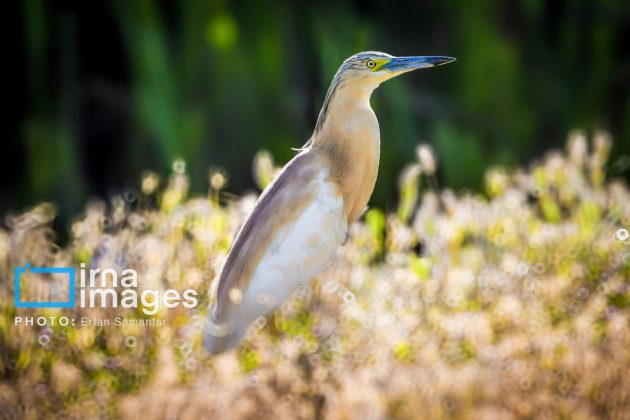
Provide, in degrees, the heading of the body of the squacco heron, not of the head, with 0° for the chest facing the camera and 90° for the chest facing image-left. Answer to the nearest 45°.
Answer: approximately 270°
